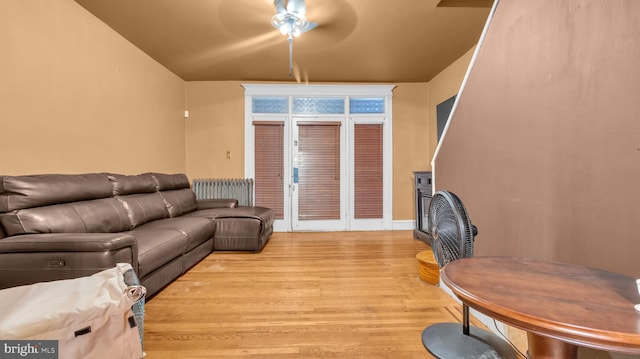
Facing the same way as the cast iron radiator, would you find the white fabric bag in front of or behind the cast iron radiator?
in front

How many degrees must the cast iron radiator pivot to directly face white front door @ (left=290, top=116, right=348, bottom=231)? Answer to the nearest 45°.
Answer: approximately 90° to its left

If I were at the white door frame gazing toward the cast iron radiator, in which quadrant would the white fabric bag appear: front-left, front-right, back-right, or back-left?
front-left

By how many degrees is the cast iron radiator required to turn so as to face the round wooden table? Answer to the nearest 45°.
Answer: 0° — it already faces it

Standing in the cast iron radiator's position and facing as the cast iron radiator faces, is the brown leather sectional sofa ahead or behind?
ahead

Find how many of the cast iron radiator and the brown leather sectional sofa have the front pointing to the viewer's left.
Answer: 0

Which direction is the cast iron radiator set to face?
toward the camera

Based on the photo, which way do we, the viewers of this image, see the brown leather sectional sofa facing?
facing the viewer and to the right of the viewer
